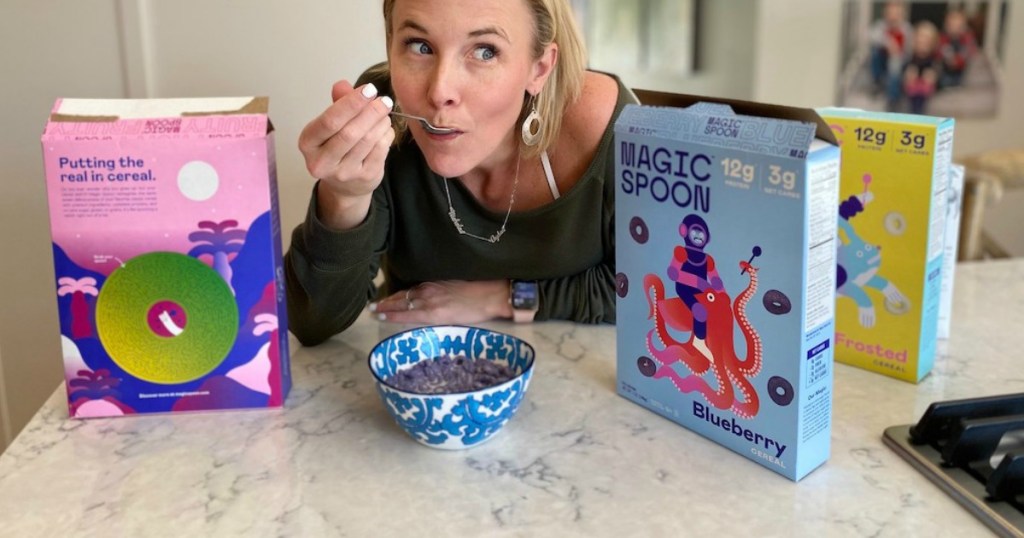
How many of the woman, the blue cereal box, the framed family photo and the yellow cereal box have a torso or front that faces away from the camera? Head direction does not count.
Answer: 0

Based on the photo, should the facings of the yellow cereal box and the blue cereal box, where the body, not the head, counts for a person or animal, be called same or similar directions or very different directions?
same or similar directions

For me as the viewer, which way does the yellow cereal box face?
facing the viewer and to the left of the viewer

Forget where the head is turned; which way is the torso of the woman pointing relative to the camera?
toward the camera

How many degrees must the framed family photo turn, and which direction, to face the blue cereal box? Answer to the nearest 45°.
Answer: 0° — it already faces it

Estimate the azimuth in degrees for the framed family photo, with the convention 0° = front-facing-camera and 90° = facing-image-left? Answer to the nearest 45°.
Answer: approximately 0°
